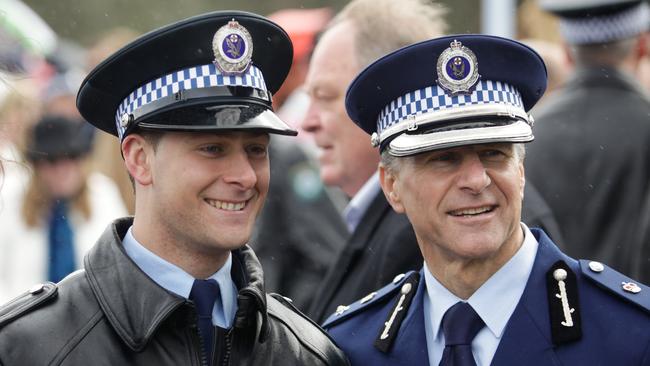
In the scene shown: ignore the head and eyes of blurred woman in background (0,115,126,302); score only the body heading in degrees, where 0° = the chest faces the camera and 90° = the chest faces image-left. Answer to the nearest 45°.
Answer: approximately 0°

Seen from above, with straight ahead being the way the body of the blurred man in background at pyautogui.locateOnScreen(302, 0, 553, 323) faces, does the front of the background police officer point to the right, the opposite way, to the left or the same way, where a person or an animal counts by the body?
to the right

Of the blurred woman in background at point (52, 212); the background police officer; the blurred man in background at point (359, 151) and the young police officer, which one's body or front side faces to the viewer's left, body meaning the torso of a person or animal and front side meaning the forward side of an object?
the blurred man in background

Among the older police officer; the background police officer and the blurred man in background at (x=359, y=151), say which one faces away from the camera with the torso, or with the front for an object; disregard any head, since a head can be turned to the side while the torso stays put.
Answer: the background police officer

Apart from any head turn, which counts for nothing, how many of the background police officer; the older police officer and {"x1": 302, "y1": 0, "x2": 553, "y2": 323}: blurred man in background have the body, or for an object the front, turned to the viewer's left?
1

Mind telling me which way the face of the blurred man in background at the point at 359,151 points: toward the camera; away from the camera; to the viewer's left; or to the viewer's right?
to the viewer's left

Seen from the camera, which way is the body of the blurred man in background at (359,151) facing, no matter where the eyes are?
to the viewer's left

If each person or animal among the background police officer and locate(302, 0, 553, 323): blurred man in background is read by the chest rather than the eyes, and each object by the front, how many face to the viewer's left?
1

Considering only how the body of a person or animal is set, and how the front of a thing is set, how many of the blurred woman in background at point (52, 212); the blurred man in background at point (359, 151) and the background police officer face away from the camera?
1

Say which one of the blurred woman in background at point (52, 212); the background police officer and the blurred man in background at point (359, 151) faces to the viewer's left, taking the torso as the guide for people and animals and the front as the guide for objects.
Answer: the blurred man in background

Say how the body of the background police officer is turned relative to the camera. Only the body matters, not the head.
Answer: away from the camera
